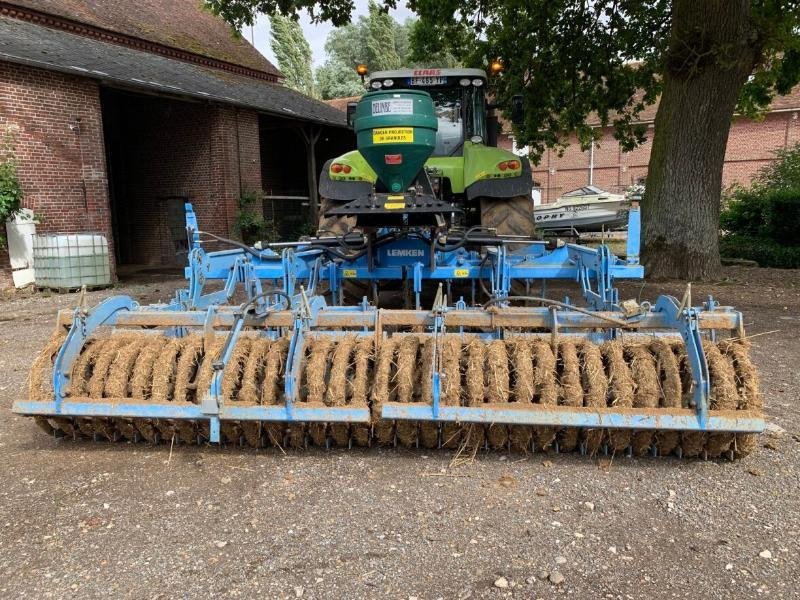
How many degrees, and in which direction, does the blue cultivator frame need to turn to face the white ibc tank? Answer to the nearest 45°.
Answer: approximately 45° to its left

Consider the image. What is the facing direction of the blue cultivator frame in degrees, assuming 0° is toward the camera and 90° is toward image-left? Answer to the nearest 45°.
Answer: approximately 180°

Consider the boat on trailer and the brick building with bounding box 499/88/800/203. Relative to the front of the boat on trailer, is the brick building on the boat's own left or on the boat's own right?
on the boat's own left

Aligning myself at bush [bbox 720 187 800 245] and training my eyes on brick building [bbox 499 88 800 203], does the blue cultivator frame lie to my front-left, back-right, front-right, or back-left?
back-left

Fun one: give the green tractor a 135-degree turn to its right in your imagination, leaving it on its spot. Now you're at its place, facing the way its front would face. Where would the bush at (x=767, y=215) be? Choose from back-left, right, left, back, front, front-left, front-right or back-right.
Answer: left

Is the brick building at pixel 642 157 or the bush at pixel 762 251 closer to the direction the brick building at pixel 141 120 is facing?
the bush

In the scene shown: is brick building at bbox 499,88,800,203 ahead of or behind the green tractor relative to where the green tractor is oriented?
ahead

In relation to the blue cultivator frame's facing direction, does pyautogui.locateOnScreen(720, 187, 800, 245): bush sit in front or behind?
in front
